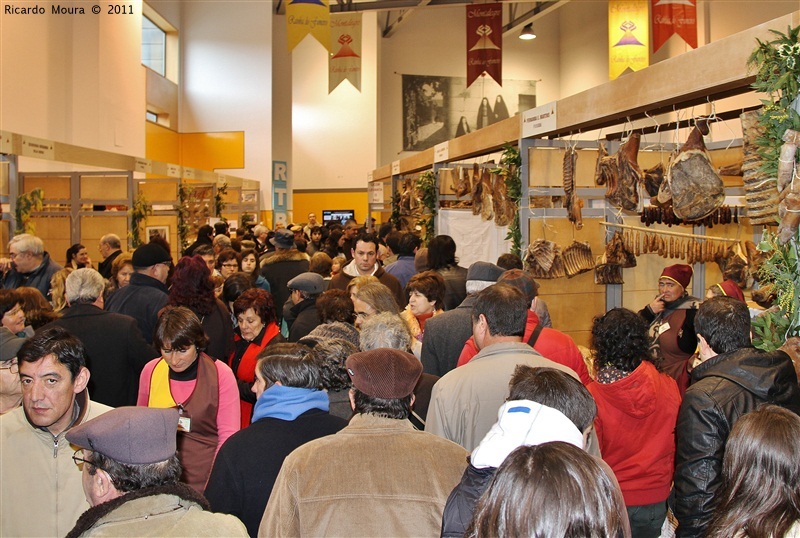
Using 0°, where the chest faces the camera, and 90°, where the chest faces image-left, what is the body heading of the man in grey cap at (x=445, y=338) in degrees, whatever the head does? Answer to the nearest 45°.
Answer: approximately 225°

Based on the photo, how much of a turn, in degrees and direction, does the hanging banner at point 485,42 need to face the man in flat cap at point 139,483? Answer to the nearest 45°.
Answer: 0° — it already faces them

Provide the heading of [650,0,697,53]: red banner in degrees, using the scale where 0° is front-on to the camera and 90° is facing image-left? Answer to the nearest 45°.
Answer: approximately 0°

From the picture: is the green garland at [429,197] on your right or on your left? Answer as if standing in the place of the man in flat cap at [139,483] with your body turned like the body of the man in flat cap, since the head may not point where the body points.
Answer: on your right

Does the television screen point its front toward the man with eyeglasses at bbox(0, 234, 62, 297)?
yes

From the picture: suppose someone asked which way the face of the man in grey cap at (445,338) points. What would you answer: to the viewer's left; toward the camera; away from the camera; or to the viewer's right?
away from the camera

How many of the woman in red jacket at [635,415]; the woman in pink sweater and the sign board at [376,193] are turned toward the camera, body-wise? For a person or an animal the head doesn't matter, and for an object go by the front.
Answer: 2

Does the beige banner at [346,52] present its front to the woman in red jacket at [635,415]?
yes

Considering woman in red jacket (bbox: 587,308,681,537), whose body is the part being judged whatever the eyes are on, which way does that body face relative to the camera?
away from the camera
